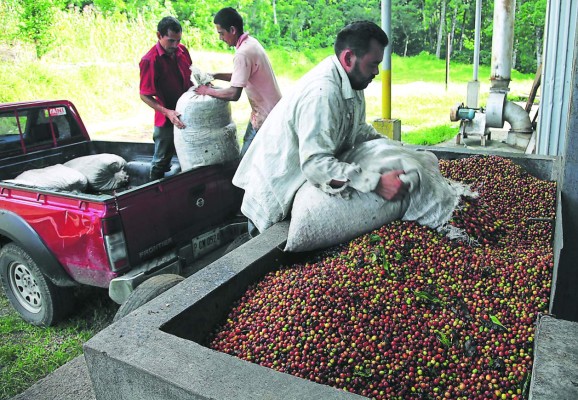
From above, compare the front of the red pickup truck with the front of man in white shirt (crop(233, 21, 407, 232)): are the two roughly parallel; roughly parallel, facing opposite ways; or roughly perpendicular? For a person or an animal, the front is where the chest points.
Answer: roughly parallel, facing opposite ways

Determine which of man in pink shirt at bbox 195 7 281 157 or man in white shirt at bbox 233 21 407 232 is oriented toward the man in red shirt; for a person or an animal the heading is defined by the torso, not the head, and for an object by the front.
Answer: man in pink shirt at bbox 195 7 281 157

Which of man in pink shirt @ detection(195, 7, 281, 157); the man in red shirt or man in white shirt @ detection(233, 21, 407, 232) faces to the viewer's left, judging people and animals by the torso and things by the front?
man in pink shirt @ detection(195, 7, 281, 157)

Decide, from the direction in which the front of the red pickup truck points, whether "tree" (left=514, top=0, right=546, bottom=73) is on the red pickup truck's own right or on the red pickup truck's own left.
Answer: on the red pickup truck's own right

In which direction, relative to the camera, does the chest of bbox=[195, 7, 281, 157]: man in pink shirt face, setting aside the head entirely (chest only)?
to the viewer's left

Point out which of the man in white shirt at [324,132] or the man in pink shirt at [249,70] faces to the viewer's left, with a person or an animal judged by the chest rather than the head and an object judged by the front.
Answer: the man in pink shirt at [249,70]

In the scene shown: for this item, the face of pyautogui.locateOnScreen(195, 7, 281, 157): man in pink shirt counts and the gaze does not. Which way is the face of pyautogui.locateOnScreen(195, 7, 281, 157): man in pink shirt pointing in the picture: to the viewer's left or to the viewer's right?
to the viewer's left

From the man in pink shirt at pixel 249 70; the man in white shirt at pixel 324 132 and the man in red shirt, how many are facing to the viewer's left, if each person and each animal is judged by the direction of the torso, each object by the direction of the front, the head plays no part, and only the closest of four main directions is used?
1

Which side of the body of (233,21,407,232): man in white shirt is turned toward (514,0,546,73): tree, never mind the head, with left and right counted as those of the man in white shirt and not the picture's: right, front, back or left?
left

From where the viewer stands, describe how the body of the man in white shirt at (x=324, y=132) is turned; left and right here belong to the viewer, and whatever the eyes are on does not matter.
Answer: facing to the right of the viewer

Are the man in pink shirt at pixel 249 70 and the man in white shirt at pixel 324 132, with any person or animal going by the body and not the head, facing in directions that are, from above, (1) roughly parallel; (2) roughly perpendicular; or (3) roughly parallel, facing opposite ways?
roughly parallel, facing opposite ways

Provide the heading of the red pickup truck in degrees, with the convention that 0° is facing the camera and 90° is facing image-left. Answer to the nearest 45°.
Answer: approximately 135°
